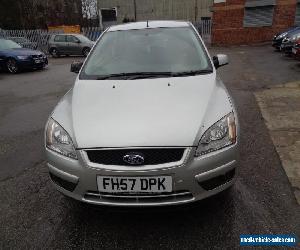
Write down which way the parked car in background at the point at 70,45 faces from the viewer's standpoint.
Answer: facing to the right of the viewer

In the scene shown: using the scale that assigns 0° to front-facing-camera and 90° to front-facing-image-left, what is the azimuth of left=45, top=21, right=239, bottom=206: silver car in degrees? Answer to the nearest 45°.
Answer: approximately 0°

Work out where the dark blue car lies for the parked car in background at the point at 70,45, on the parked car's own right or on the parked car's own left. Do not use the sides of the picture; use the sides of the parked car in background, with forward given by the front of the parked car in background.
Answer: on the parked car's own right

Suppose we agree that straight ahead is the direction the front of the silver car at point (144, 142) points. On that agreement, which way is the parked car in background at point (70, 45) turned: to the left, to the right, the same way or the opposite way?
to the left

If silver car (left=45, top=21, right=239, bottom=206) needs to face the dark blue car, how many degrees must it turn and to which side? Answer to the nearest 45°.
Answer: approximately 135° to its right

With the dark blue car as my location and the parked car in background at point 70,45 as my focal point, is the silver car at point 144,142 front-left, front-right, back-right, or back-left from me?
back-right

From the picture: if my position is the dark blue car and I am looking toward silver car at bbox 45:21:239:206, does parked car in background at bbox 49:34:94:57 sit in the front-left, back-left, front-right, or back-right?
back-left

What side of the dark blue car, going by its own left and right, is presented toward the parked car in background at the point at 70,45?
left

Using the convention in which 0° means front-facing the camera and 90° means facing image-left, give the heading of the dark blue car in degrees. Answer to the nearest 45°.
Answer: approximately 315°

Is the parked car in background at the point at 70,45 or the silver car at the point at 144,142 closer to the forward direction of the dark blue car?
the silver car

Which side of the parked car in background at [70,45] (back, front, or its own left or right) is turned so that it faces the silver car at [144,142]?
right

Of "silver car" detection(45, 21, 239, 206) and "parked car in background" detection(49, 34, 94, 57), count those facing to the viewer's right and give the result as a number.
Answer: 1
